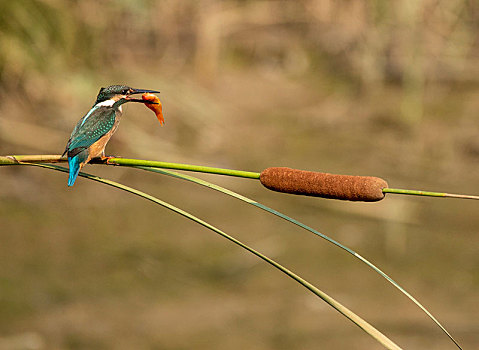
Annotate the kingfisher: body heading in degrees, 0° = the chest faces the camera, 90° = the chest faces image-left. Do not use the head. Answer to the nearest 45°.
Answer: approximately 270°

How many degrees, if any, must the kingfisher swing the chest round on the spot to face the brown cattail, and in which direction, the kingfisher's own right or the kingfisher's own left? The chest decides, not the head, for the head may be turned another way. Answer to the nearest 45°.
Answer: approximately 45° to the kingfisher's own right
